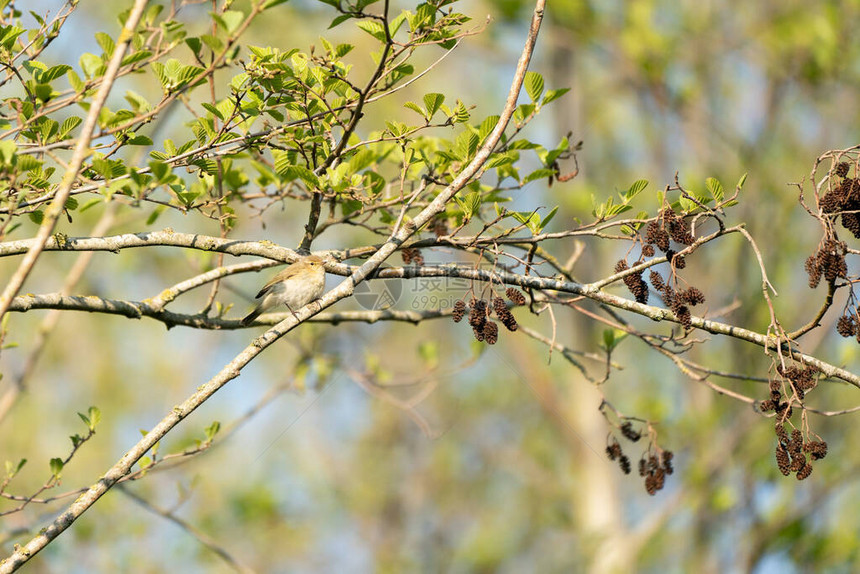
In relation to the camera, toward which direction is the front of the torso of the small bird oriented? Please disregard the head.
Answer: to the viewer's right
